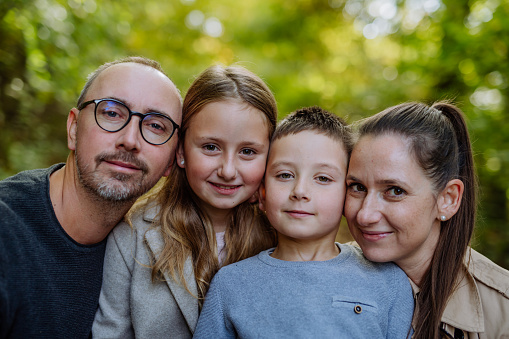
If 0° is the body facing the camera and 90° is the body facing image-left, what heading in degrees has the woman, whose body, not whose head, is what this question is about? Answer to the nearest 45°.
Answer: approximately 45°

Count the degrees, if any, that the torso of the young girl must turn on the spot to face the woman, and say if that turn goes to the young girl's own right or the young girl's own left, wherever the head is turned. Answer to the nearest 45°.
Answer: approximately 45° to the young girl's own left

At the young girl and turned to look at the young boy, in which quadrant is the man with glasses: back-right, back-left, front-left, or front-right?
back-right

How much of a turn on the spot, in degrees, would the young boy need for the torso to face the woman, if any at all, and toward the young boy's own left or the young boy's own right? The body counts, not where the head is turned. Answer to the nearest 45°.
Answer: approximately 90° to the young boy's own left

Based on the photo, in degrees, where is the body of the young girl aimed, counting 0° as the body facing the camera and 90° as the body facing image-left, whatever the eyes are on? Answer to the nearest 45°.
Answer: approximately 315°
